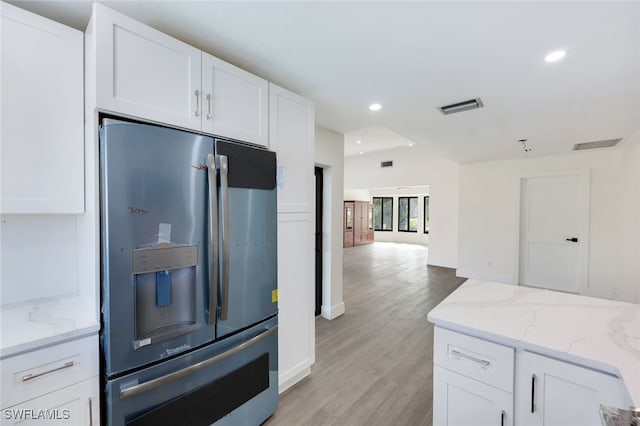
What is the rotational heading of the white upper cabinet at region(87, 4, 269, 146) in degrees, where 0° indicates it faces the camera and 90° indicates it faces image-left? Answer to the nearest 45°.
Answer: approximately 315°

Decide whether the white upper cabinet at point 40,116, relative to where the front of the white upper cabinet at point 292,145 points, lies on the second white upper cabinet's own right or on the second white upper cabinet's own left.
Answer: on the second white upper cabinet's own right

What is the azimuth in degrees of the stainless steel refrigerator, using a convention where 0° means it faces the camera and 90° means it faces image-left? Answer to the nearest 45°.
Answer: approximately 315°

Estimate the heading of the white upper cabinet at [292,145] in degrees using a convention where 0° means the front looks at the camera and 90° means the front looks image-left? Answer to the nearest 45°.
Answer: approximately 315°

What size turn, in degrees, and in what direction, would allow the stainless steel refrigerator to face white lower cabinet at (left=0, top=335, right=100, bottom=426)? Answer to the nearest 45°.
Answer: approximately 135° to its right

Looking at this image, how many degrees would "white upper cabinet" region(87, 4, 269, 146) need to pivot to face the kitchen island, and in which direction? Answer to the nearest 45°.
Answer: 0° — it already faces it
